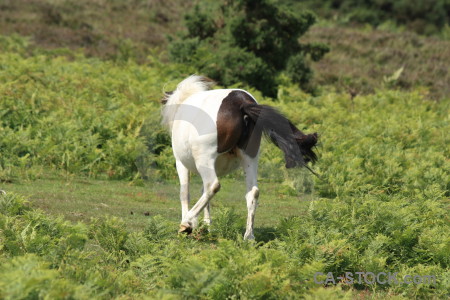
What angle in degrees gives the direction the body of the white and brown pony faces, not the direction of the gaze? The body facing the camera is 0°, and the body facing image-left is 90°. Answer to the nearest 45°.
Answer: approximately 135°

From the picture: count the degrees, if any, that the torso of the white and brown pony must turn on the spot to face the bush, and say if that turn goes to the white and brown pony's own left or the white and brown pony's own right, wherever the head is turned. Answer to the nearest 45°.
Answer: approximately 45° to the white and brown pony's own right
